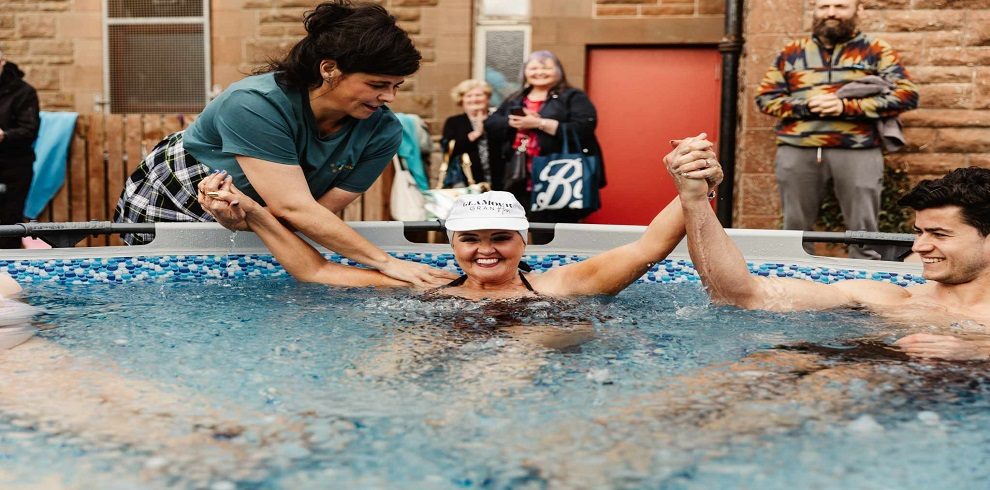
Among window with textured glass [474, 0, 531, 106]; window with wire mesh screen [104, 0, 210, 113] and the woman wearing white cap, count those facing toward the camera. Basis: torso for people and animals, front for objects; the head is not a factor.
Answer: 3

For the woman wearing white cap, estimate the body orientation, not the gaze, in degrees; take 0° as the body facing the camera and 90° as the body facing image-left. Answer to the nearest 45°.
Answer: approximately 0°

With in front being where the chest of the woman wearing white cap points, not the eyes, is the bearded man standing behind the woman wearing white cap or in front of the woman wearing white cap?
behind

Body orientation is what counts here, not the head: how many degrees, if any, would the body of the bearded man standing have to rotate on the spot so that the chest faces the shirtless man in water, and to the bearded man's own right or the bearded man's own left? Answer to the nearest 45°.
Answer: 0° — they already face them

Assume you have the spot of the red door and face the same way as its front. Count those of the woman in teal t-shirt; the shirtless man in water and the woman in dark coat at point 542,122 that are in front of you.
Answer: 3

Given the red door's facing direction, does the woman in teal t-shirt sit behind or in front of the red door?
in front

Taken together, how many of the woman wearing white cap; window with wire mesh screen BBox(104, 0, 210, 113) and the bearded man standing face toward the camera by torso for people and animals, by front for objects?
3

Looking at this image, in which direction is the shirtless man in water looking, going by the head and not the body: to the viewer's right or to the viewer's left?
to the viewer's left
